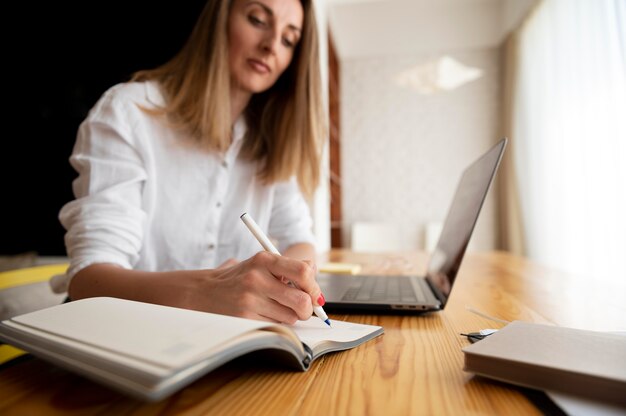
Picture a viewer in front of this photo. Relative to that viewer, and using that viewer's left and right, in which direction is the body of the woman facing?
facing the viewer and to the right of the viewer

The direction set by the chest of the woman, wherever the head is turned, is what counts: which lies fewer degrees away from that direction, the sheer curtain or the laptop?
the laptop

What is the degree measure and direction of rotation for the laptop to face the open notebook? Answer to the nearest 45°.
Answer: approximately 45° to its left

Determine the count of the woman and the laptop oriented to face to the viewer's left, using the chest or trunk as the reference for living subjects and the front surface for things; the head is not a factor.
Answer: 1

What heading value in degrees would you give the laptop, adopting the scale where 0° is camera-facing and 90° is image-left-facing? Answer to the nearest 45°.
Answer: approximately 90°

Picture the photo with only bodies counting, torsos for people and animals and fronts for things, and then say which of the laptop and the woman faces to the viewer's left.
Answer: the laptop

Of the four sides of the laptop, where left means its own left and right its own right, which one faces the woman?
front

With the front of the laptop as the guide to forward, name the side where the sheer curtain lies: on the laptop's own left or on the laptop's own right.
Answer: on the laptop's own right
